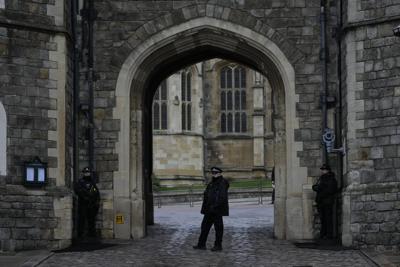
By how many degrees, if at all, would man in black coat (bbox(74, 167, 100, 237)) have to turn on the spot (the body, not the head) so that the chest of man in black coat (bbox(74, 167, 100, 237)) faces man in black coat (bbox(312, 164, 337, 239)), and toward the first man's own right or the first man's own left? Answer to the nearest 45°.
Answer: approximately 90° to the first man's own left

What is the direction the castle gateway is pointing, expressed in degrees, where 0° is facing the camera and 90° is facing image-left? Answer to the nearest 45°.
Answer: approximately 0°

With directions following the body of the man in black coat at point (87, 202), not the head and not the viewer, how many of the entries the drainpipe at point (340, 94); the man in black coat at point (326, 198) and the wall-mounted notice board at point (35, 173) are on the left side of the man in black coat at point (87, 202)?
2
